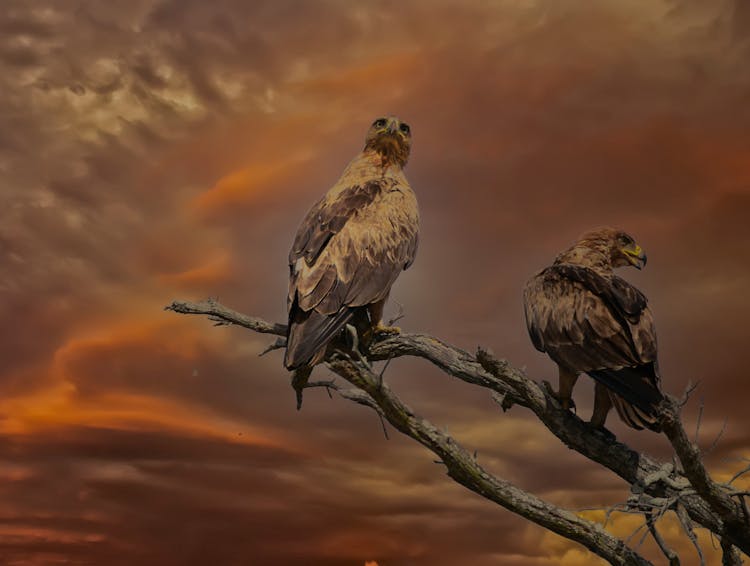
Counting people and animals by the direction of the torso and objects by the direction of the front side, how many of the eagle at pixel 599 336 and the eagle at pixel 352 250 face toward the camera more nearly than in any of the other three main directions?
0

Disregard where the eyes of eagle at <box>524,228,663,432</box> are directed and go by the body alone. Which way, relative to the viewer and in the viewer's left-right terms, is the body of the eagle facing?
facing away from the viewer and to the left of the viewer

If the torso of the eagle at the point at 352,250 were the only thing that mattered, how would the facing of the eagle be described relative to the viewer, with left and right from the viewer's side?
facing away from the viewer and to the right of the viewer
